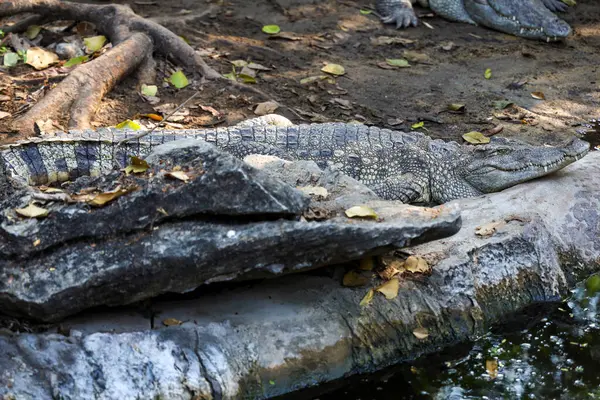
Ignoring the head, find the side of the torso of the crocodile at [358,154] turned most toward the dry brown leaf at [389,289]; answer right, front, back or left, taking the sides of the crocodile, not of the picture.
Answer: right

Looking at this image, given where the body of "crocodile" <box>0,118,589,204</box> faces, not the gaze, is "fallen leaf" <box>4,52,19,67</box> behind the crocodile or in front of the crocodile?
behind

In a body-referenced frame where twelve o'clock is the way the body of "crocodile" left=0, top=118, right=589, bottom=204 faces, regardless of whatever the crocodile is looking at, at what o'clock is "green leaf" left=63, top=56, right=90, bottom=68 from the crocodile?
The green leaf is roughly at 7 o'clock from the crocodile.

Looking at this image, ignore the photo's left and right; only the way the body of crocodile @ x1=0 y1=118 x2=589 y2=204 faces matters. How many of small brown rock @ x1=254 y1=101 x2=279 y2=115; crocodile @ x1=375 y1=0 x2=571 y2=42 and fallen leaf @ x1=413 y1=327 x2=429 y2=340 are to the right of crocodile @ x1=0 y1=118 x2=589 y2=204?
1

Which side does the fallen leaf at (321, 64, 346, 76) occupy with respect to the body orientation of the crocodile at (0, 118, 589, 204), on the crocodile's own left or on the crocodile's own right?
on the crocodile's own left

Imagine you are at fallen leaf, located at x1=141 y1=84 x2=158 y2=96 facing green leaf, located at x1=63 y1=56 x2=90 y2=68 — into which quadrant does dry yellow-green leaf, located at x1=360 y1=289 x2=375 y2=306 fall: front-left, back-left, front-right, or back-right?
back-left

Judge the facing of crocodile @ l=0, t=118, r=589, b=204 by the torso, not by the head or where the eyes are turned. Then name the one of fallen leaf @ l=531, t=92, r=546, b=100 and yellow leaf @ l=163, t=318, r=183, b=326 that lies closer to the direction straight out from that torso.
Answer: the fallen leaf

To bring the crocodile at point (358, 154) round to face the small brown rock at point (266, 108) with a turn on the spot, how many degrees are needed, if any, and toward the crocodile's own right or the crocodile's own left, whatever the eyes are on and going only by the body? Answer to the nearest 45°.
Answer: approximately 135° to the crocodile's own left

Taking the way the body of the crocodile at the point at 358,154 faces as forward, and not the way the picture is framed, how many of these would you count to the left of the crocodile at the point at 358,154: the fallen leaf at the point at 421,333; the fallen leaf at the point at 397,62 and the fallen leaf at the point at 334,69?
2

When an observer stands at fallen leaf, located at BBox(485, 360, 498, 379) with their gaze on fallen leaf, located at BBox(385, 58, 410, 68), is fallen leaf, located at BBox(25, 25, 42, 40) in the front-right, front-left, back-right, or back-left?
front-left

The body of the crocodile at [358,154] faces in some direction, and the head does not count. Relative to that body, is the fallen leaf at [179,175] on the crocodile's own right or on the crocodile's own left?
on the crocodile's own right

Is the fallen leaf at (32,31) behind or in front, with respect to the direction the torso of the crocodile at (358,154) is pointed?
behind

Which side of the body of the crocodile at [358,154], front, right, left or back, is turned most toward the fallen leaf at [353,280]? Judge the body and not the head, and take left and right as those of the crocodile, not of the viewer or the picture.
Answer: right

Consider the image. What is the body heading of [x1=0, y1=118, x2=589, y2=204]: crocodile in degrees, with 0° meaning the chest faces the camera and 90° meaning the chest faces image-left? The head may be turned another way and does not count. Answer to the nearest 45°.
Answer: approximately 270°

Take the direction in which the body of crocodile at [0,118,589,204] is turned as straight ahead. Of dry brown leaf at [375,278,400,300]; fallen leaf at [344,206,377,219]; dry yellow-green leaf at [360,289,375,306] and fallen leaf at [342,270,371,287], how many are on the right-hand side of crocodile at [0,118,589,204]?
4

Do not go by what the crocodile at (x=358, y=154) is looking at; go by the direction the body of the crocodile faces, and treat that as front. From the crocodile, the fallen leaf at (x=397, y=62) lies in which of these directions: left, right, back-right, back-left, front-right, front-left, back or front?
left

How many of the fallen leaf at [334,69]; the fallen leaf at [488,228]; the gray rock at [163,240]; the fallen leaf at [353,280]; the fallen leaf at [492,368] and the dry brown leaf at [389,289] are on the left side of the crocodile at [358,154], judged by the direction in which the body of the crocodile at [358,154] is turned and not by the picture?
1

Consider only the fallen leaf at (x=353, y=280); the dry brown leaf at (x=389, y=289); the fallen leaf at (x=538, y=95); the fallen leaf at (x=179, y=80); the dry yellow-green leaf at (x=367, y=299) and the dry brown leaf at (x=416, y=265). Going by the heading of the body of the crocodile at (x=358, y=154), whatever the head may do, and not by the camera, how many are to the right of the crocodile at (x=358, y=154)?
4
